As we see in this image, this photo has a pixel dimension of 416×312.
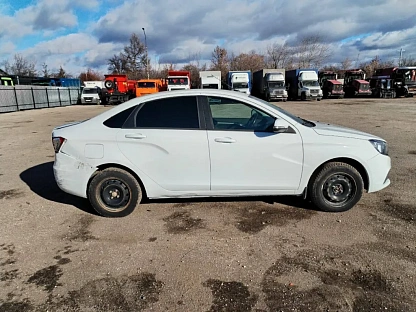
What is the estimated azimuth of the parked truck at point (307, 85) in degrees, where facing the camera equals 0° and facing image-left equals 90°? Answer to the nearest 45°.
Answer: approximately 315°

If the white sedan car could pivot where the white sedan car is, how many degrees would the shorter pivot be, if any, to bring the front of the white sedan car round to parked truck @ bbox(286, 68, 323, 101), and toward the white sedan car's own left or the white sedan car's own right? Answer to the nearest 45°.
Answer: approximately 90° to the white sedan car's own left

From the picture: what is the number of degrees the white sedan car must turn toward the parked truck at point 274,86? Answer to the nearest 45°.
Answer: approximately 90° to its left

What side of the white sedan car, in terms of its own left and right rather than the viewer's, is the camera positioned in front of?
right

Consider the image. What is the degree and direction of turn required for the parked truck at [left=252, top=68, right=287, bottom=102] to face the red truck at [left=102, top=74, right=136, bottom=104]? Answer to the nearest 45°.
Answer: approximately 135° to its right

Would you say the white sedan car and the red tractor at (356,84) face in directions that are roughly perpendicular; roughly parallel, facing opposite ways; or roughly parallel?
roughly perpendicular

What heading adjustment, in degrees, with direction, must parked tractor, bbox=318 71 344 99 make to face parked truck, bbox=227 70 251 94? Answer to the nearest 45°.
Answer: approximately 90° to its right

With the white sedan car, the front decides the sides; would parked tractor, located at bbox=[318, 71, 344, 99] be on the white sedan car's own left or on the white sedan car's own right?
on the white sedan car's own left

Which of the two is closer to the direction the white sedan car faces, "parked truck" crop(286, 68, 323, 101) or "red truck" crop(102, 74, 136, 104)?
the parked truck

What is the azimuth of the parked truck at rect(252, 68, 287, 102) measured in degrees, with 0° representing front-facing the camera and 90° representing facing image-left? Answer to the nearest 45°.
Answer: approximately 315°

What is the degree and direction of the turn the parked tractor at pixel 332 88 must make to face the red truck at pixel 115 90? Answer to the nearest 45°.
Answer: approximately 90° to its right

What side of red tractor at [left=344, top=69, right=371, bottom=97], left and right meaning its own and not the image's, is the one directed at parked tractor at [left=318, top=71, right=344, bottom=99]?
right

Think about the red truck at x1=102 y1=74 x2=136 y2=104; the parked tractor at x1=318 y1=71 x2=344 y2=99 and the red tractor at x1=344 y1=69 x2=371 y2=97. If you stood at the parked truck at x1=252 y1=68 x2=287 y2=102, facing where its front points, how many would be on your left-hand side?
2

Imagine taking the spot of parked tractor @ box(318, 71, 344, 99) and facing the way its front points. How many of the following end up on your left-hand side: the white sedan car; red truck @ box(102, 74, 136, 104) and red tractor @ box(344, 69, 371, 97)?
1

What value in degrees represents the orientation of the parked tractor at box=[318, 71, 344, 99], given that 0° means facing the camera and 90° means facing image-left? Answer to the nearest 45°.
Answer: approximately 315°

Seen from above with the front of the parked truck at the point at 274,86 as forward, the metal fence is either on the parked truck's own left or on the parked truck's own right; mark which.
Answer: on the parked truck's own right

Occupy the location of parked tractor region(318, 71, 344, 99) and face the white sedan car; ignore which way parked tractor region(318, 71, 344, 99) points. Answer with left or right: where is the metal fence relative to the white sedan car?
right

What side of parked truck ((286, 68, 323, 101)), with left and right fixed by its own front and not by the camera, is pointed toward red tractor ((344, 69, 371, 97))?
left
